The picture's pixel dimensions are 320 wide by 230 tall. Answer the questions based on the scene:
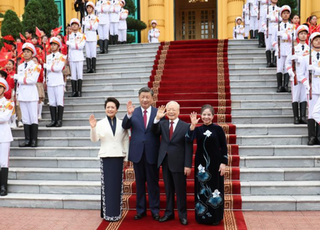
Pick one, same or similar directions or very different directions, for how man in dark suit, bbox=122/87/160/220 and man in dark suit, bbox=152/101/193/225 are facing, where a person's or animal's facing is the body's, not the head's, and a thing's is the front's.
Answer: same or similar directions

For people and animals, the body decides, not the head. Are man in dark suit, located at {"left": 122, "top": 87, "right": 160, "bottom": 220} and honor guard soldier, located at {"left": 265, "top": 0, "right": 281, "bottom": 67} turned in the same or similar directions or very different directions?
same or similar directions

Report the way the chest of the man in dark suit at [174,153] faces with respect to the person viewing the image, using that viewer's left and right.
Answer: facing the viewer

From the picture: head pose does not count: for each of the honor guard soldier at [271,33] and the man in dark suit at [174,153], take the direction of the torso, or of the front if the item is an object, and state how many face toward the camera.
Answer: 2

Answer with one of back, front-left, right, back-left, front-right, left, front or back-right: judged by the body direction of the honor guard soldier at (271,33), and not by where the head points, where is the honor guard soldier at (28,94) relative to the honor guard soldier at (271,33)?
front-right

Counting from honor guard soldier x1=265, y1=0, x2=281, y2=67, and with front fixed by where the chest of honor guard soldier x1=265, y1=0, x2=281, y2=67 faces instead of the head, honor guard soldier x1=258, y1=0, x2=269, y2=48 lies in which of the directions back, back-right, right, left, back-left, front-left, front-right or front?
back

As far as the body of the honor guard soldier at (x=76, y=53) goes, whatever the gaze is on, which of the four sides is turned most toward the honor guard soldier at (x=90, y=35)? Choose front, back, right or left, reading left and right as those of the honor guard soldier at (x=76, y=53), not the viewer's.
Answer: back

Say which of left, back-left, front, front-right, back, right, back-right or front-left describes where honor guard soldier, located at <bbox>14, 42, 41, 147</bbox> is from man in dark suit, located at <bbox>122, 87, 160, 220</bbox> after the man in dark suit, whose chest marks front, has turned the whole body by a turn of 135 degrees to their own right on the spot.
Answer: front

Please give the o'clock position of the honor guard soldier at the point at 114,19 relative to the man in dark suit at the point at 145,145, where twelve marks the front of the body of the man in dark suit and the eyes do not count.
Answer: The honor guard soldier is roughly at 6 o'clock from the man in dark suit.

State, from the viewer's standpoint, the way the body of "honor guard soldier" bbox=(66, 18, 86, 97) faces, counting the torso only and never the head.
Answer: toward the camera

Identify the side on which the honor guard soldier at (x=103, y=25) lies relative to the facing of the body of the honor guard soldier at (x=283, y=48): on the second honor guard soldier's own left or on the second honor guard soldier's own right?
on the second honor guard soldier's own right

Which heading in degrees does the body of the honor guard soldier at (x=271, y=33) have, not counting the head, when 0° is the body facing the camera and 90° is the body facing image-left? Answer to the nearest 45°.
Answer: approximately 0°

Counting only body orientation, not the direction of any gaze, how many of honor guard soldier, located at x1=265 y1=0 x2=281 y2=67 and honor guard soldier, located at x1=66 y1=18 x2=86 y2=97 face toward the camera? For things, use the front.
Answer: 2

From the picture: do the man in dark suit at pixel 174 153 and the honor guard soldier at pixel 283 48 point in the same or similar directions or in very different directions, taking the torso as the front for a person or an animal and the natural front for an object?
same or similar directions
